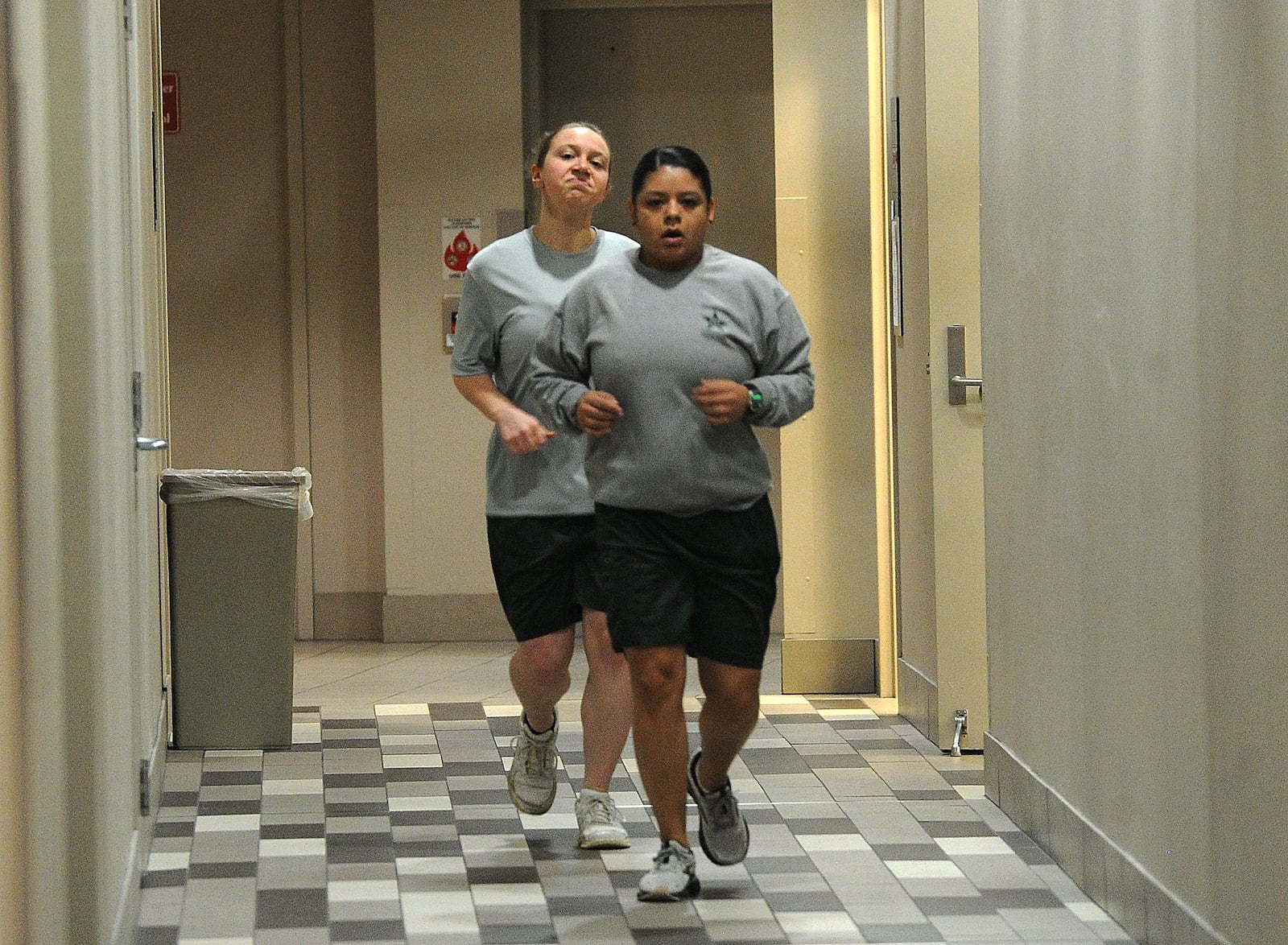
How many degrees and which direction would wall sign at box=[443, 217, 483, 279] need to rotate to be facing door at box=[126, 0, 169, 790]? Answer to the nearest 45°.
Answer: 0° — it already faces it

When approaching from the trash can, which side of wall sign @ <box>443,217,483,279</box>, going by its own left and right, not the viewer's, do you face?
front

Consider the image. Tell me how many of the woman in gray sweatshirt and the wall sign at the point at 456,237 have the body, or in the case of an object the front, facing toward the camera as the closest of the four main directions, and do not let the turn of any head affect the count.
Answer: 2

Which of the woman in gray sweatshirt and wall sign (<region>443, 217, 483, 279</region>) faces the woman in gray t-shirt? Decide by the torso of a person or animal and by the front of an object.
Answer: the wall sign

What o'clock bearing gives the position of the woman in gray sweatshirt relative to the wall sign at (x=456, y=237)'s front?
The woman in gray sweatshirt is roughly at 12 o'clock from the wall sign.

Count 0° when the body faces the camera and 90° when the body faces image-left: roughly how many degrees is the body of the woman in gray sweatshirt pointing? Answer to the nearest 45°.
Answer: approximately 0°

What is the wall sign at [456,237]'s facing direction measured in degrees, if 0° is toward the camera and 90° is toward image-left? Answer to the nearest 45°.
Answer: approximately 0°

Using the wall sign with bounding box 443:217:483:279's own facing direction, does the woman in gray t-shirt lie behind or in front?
in front

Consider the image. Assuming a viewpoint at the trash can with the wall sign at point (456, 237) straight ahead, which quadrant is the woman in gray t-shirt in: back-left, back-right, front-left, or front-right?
back-right
